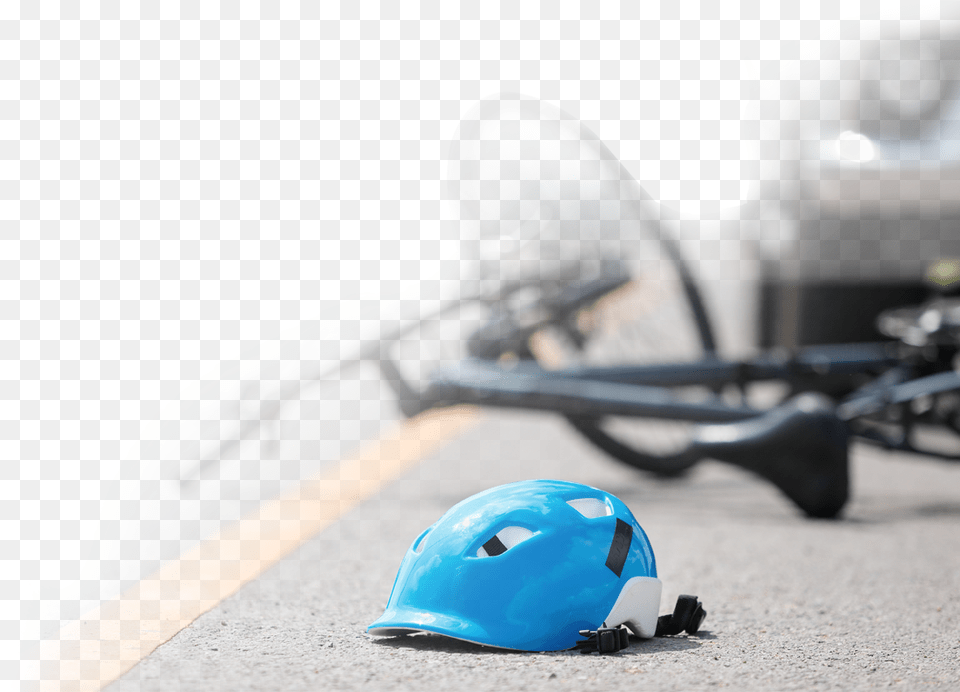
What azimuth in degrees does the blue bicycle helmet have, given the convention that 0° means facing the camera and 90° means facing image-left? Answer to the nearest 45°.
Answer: approximately 45°
